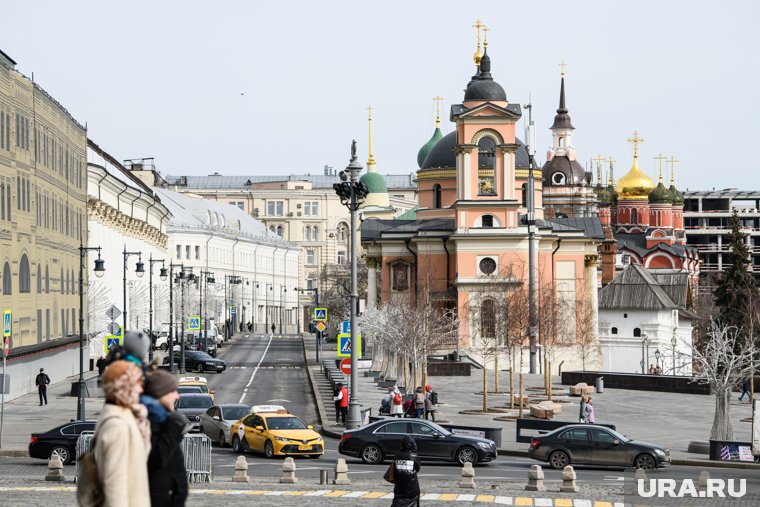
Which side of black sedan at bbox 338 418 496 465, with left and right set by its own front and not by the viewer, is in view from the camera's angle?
right

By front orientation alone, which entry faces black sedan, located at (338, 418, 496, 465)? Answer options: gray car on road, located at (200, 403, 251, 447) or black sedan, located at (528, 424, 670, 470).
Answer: the gray car on road

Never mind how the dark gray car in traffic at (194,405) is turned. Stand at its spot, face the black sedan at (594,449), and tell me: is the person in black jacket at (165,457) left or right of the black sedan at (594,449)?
right

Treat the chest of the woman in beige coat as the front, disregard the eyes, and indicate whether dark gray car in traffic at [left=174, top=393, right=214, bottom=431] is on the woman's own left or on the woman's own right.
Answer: on the woman's own left

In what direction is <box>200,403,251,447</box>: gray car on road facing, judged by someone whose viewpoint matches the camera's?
facing the viewer and to the right of the viewer

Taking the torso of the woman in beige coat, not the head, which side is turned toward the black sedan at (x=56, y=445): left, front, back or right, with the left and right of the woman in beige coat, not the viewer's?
left

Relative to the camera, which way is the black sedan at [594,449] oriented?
to the viewer's right
